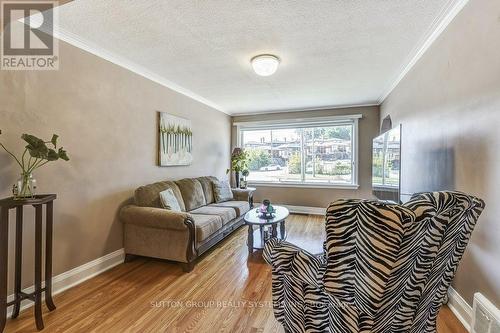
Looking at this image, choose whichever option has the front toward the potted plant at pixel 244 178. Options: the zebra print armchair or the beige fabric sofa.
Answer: the zebra print armchair

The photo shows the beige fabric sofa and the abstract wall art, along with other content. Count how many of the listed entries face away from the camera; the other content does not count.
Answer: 0

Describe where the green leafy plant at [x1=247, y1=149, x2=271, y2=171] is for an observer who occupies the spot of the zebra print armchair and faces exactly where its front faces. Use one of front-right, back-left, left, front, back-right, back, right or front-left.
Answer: front

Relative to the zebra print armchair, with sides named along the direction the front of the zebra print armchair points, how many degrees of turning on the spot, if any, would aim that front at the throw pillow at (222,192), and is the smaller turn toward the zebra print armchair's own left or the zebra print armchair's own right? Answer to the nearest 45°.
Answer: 0° — it already faces it

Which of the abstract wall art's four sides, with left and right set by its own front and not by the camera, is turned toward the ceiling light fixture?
front

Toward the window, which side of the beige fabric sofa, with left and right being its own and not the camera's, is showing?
left

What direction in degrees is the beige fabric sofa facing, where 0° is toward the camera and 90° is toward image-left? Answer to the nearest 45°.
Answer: approximately 315°

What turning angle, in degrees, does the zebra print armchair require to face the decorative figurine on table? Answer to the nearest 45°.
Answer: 0° — it already faces it

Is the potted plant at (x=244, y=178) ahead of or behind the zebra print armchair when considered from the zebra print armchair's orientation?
ahead

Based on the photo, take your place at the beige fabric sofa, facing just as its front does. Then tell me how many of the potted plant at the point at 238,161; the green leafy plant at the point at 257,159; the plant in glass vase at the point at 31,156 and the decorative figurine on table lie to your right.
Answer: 1

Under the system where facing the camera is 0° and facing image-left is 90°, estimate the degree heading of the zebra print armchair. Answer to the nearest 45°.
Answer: approximately 135°

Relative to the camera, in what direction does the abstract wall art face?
facing the viewer and to the right of the viewer
